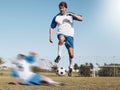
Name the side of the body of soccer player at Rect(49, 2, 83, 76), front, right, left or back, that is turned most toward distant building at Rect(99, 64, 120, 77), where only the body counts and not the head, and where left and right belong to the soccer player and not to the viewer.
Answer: back

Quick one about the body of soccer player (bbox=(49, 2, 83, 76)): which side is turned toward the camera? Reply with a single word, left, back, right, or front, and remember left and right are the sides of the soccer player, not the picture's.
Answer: front

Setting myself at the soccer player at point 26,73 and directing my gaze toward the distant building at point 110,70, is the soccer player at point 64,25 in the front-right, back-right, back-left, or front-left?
front-right
